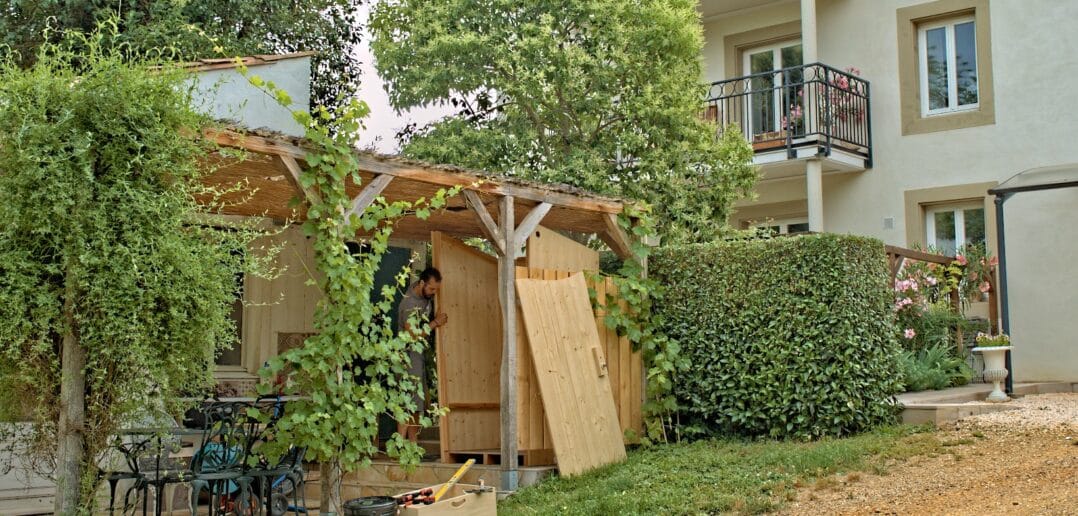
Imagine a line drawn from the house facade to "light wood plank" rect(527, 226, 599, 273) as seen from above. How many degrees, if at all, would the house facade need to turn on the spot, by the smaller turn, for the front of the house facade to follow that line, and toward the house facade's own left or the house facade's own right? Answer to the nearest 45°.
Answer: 0° — it already faces it

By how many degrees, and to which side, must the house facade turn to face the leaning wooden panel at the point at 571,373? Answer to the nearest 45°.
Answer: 0° — it already faces it

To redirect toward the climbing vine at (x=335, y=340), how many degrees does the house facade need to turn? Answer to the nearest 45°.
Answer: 0° — it already faces it

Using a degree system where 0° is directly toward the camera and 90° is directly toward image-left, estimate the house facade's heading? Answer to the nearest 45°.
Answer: approximately 45°
